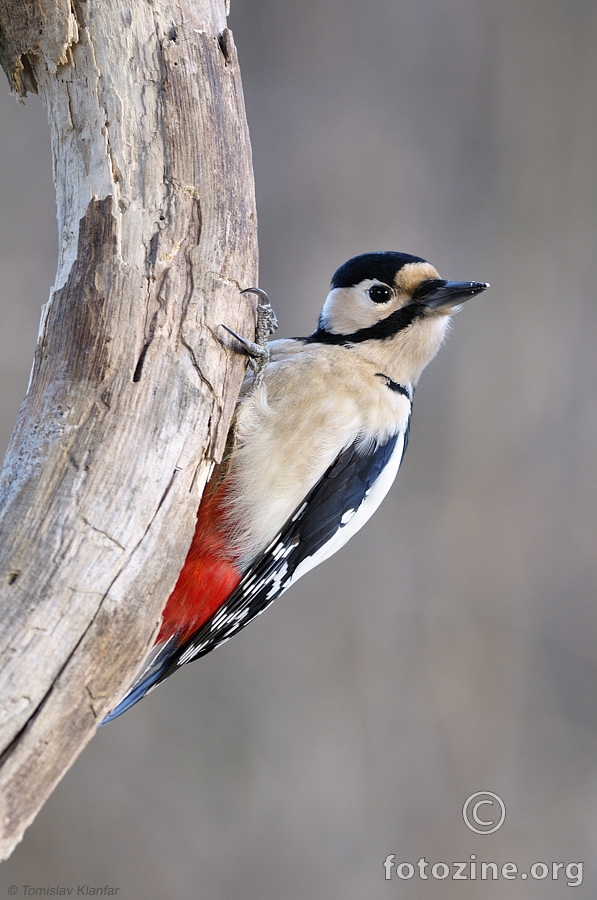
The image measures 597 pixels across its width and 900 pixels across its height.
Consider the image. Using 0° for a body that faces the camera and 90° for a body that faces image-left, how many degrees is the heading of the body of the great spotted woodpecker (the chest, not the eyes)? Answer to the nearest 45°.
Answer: approximately 270°
